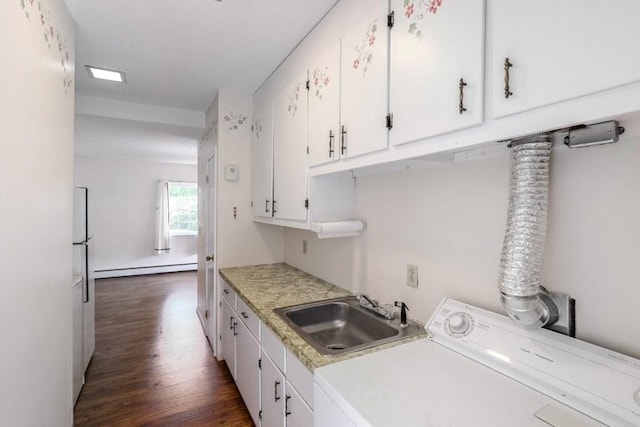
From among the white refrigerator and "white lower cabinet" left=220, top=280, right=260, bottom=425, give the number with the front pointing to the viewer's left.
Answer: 1

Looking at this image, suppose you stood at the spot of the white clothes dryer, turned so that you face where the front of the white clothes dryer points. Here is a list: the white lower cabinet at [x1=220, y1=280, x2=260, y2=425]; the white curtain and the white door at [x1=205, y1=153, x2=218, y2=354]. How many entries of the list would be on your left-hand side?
0

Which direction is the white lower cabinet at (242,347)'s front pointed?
to the viewer's left

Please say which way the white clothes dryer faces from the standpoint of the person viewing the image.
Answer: facing the viewer and to the left of the viewer

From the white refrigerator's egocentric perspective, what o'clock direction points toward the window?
The window is roughly at 10 o'clock from the white refrigerator.

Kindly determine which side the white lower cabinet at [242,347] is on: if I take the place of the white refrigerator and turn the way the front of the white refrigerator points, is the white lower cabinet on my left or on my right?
on my right

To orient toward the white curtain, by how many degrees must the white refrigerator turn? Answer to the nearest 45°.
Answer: approximately 90° to its left

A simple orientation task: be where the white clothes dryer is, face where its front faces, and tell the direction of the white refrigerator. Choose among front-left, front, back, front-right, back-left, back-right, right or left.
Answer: front-right

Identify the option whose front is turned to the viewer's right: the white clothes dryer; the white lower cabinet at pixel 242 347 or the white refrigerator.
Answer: the white refrigerator

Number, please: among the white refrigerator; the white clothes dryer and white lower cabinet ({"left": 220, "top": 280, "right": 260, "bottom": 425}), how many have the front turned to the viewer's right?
1

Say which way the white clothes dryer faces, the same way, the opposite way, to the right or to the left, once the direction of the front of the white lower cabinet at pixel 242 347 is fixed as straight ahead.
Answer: the same way

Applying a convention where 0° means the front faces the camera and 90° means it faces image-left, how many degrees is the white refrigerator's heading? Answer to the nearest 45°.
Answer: approximately 270°

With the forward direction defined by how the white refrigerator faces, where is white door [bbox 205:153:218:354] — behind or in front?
in front

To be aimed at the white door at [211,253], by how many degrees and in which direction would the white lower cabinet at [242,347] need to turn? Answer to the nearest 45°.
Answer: approximately 90° to its right

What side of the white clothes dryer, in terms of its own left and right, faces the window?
right
